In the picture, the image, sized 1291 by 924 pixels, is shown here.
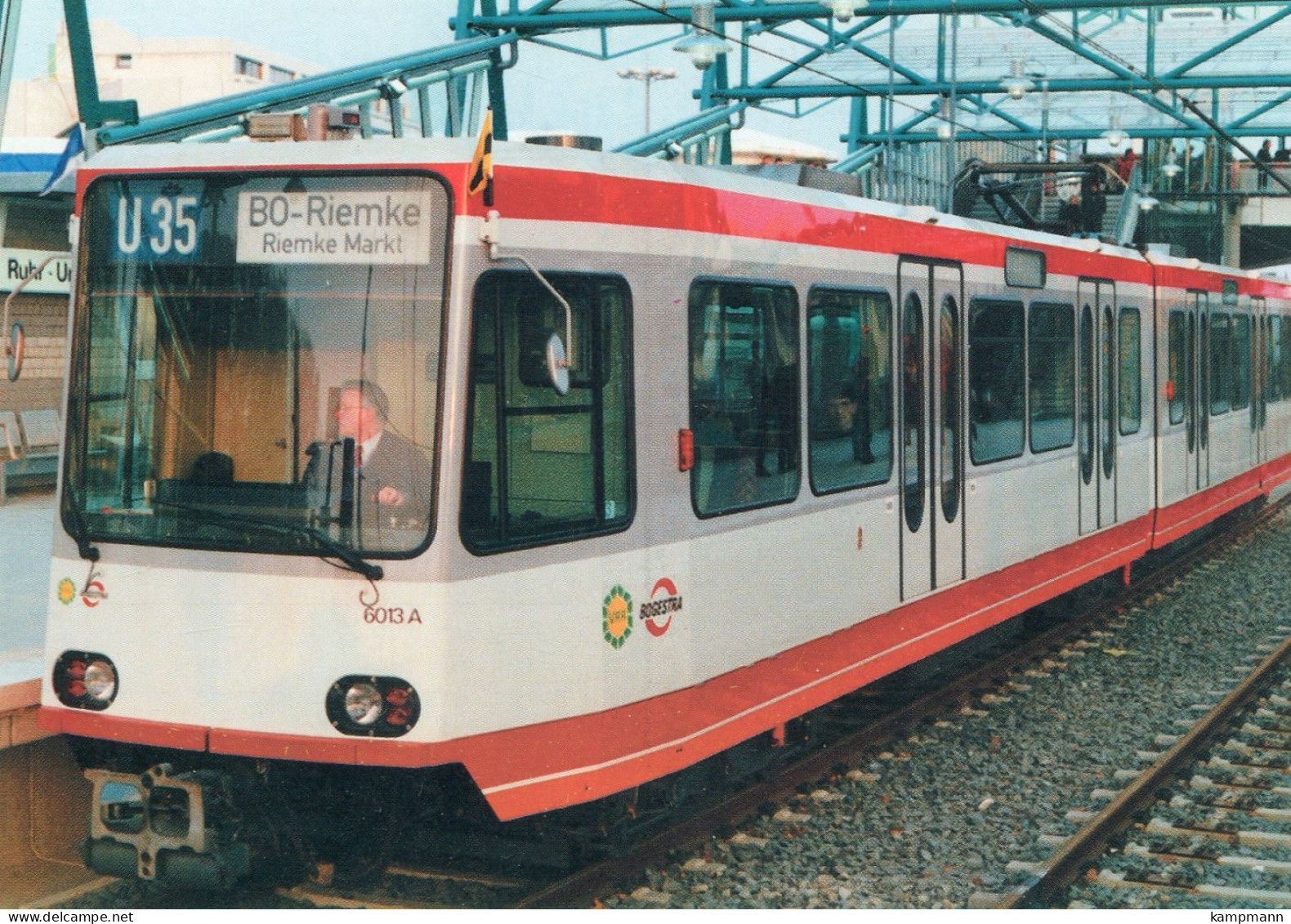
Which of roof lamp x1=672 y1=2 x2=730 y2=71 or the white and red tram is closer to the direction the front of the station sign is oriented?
the white and red tram

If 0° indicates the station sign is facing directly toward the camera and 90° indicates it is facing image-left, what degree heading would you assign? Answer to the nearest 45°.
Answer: approximately 0°

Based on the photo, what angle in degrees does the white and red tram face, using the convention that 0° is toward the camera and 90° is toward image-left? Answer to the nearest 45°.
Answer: approximately 45°

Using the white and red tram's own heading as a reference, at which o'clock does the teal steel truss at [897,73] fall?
The teal steel truss is roughly at 5 o'clock from the white and red tram.

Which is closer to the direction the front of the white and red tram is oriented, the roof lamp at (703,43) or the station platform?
the station platform

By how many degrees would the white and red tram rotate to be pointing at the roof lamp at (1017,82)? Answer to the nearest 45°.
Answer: approximately 135° to its right

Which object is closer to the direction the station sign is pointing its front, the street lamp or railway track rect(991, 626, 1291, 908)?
the railway track

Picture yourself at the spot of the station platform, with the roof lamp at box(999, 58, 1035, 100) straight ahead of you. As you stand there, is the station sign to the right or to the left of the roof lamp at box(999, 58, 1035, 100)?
left
